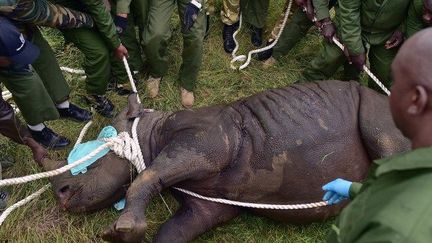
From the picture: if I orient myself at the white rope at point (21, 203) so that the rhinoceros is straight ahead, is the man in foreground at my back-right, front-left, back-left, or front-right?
front-right

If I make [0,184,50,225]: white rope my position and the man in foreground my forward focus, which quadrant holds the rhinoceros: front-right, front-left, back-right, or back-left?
front-left

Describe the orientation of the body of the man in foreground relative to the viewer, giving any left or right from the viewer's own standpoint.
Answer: facing away from the viewer and to the left of the viewer

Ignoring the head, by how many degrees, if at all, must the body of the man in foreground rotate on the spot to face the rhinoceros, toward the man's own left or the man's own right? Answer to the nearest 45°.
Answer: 0° — they already face it

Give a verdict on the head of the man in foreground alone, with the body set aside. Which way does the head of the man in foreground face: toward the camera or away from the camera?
away from the camera
